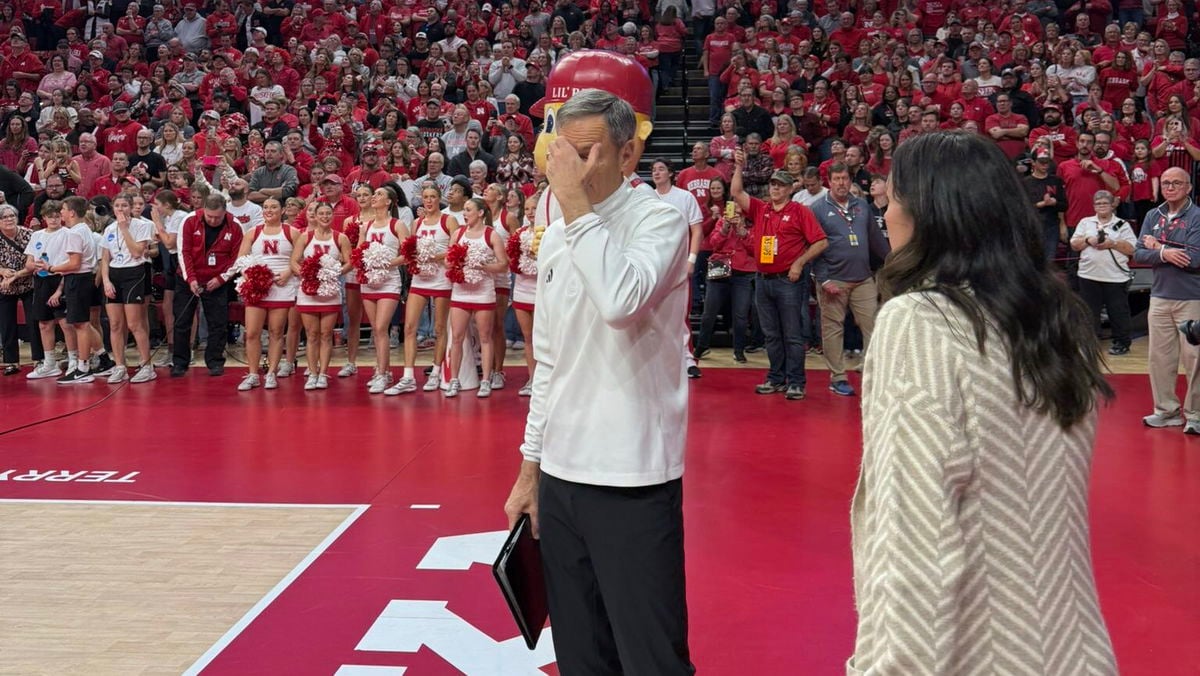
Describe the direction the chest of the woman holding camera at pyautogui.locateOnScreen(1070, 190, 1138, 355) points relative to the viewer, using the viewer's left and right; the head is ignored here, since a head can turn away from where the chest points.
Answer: facing the viewer

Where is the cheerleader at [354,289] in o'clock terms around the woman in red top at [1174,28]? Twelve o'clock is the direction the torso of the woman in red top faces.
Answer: The cheerleader is roughly at 1 o'clock from the woman in red top.

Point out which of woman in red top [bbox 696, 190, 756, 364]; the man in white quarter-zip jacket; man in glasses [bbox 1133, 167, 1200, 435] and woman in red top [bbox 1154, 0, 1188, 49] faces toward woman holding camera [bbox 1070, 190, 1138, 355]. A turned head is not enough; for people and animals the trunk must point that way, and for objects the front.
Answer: woman in red top [bbox 1154, 0, 1188, 49]

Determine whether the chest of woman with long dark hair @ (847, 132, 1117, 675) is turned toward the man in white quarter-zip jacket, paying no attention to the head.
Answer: yes

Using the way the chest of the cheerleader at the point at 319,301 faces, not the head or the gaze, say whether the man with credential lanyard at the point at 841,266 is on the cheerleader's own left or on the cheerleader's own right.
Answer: on the cheerleader's own left

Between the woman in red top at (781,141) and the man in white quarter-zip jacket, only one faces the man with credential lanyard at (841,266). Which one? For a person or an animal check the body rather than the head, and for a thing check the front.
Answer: the woman in red top

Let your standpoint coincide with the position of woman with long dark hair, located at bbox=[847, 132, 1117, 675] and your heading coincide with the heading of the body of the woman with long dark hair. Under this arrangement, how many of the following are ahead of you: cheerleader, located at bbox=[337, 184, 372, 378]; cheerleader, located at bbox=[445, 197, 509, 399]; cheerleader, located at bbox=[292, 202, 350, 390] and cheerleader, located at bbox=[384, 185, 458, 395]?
4

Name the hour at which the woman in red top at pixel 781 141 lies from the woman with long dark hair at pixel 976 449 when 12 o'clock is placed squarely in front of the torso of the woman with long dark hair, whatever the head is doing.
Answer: The woman in red top is roughly at 1 o'clock from the woman with long dark hair.

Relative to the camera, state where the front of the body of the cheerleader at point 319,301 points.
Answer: toward the camera

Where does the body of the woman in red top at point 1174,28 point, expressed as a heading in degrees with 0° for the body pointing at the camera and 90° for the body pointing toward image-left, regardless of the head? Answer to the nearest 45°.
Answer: approximately 0°

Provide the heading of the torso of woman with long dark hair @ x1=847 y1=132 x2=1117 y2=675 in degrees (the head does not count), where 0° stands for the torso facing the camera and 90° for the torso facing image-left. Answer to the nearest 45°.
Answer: approximately 135°

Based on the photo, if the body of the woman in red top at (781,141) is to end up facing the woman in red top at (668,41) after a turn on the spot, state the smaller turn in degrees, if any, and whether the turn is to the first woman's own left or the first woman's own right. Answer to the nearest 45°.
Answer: approximately 135° to the first woman's own right

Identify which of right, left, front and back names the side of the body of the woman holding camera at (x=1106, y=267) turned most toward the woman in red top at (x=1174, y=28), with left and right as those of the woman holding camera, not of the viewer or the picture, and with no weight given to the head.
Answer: back

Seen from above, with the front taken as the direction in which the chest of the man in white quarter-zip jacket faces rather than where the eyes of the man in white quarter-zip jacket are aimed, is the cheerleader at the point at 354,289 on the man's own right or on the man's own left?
on the man's own right

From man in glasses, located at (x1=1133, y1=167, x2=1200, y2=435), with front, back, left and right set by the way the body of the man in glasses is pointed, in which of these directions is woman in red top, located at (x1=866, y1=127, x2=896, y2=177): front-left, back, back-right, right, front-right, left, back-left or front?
right

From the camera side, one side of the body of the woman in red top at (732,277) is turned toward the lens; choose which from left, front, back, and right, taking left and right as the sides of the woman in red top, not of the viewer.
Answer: front
